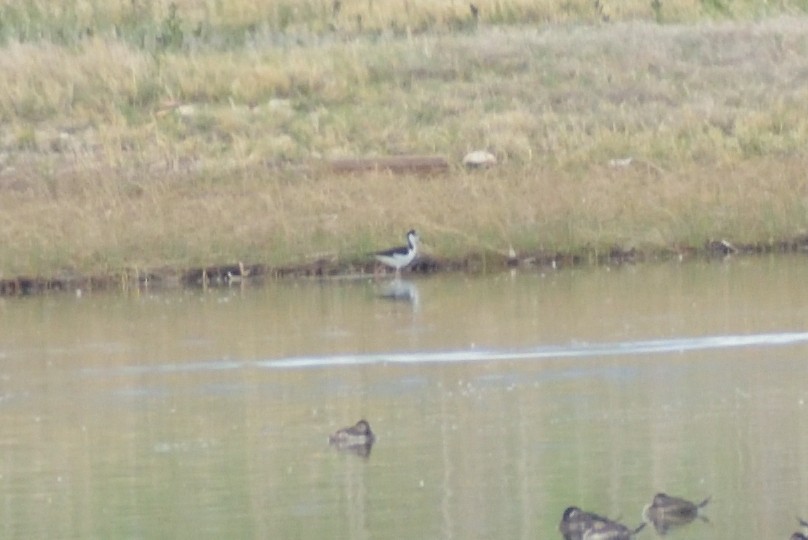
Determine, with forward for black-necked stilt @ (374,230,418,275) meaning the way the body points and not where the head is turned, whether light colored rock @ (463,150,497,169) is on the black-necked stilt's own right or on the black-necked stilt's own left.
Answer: on the black-necked stilt's own left

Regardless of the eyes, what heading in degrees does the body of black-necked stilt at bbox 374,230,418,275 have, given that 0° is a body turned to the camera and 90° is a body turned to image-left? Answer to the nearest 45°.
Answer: approximately 270°
